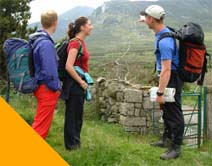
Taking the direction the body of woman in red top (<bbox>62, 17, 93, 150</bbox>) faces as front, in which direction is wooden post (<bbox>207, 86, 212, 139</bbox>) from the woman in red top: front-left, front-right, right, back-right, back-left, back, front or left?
front-left

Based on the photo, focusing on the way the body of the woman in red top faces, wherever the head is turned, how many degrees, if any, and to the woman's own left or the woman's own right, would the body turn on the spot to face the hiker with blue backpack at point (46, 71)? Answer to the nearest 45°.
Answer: approximately 135° to the woman's own right

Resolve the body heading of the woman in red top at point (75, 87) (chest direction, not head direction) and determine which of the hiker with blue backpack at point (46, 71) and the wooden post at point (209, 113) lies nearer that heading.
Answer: the wooden post

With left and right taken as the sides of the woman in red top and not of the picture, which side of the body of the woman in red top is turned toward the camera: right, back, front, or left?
right

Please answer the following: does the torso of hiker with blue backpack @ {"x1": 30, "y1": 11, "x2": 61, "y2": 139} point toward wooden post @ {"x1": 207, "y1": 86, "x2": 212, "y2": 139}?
yes

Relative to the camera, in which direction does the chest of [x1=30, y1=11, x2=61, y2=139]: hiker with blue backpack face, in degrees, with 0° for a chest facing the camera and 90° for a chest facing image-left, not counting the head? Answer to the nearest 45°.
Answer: approximately 225°

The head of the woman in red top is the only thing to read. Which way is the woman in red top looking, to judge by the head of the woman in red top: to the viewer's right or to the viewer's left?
to the viewer's right
